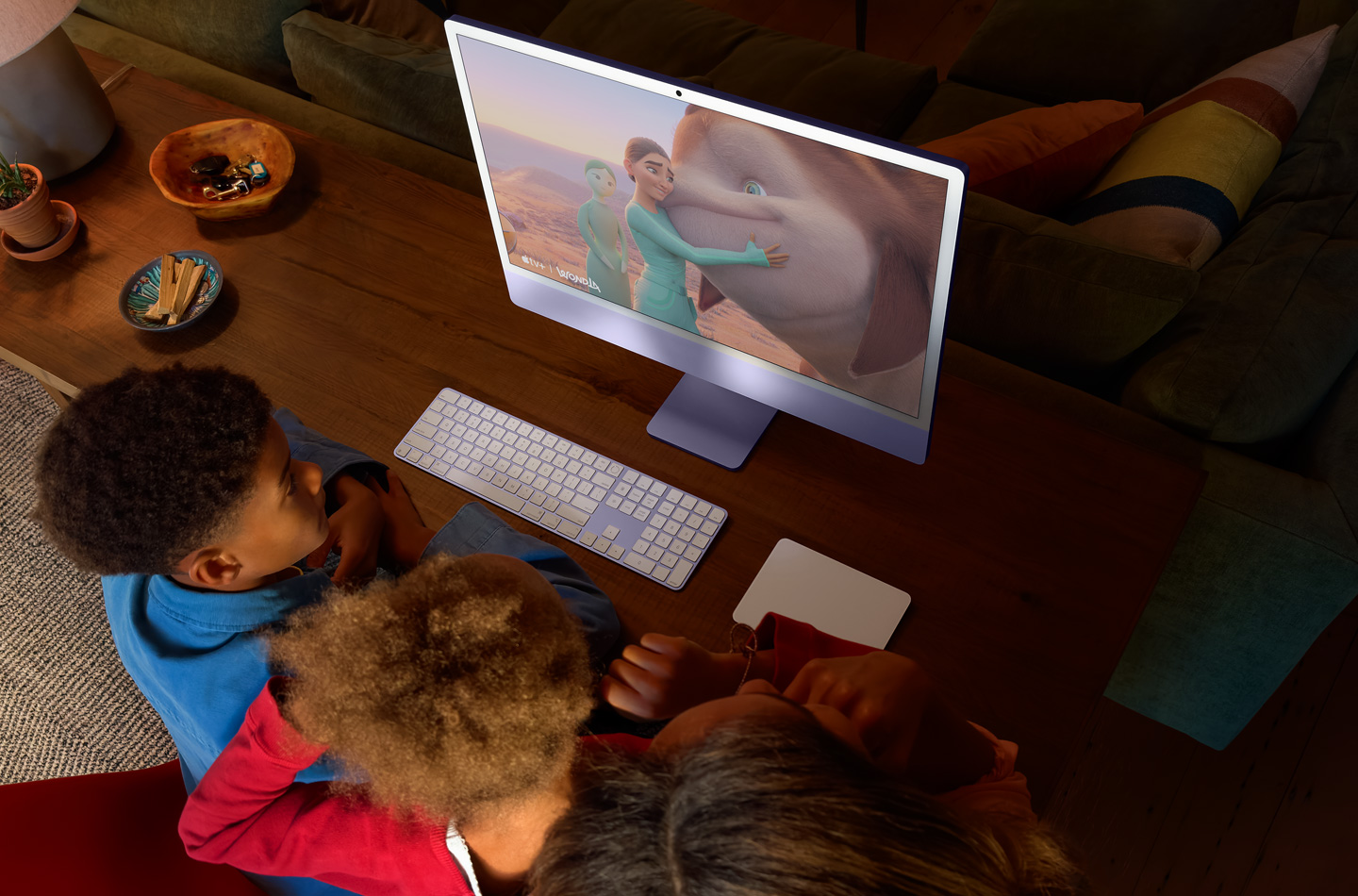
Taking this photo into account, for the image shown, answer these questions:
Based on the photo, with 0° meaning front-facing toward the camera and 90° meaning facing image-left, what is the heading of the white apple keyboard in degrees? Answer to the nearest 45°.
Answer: approximately 45°

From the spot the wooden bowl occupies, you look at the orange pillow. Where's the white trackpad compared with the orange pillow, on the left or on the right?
right

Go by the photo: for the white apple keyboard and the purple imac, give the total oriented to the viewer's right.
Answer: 0

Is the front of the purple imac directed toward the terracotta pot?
no

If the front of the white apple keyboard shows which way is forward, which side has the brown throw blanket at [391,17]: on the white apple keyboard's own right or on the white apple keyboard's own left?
on the white apple keyboard's own right

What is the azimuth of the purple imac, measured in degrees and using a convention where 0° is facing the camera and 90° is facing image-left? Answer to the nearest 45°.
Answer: approximately 45°

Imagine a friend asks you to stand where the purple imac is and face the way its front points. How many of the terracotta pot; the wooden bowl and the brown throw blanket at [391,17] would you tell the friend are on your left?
0

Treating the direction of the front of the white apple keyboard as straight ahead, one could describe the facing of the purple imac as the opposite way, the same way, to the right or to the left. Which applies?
the same way

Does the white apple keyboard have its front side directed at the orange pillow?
no
